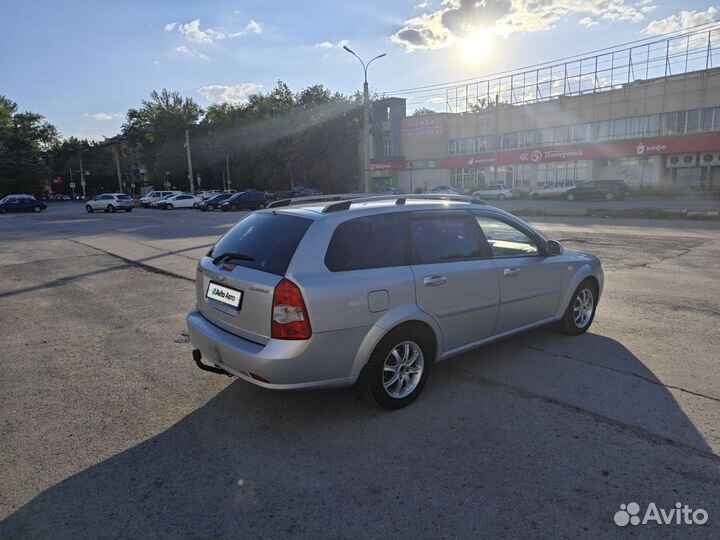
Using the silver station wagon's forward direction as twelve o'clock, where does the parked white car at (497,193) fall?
The parked white car is roughly at 11 o'clock from the silver station wagon.

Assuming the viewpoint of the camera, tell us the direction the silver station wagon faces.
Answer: facing away from the viewer and to the right of the viewer

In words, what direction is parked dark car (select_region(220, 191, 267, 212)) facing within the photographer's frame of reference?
facing the viewer and to the left of the viewer

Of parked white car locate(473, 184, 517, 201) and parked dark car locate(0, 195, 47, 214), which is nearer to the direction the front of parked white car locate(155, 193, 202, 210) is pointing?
the parked dark car

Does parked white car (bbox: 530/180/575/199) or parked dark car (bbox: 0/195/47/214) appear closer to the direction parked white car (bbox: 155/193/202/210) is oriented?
the parked dark car

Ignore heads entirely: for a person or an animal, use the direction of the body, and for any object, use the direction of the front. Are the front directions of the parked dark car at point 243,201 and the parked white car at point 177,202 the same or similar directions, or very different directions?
same or similar directions

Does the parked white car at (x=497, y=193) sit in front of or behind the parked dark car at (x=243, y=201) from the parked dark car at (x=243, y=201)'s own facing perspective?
behind

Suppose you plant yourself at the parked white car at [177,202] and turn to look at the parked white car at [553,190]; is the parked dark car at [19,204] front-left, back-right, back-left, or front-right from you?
back-right

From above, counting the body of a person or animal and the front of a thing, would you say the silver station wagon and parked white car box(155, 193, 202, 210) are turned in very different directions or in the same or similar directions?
very different directions
